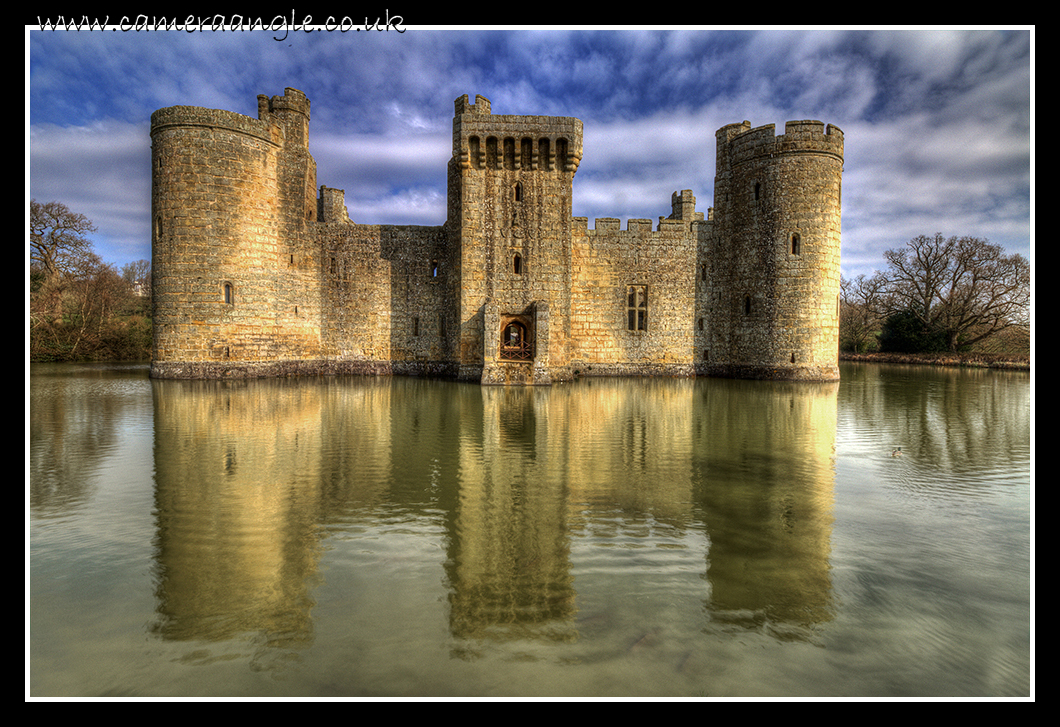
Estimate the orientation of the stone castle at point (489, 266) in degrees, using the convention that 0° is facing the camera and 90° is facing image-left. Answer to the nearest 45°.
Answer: approximately 0°

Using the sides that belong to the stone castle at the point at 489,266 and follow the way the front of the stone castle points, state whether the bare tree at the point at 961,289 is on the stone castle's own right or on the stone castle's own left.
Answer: on the stone castle's own left

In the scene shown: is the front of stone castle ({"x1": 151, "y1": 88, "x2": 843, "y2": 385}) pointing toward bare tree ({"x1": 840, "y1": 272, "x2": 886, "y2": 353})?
no
